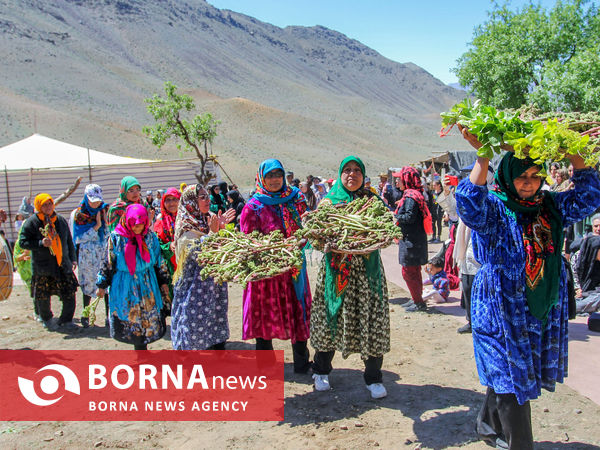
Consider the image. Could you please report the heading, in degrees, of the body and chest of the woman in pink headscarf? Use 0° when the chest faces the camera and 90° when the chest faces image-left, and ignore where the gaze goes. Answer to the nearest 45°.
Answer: approximately 0°

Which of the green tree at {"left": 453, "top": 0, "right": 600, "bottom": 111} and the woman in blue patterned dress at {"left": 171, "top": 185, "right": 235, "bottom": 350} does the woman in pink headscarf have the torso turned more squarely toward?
the woman in blue patterned dress
